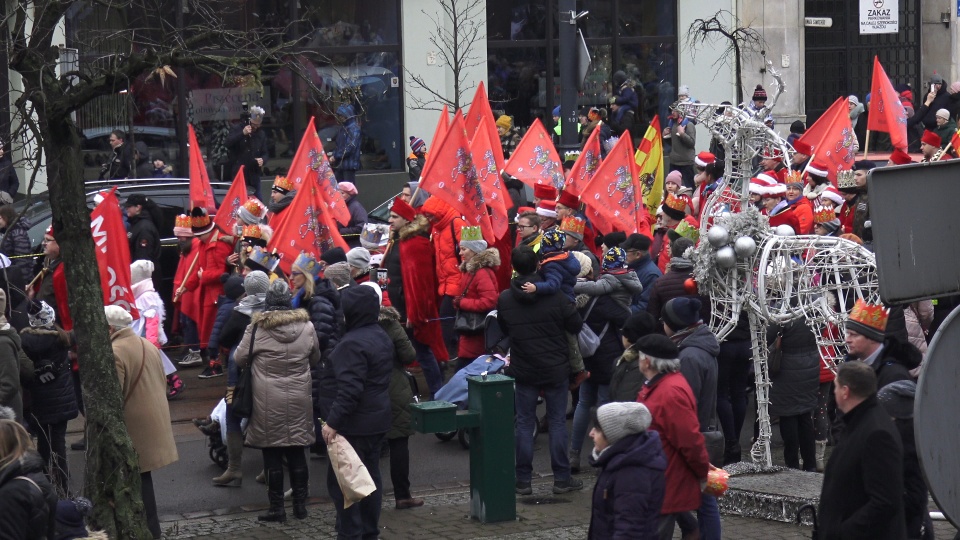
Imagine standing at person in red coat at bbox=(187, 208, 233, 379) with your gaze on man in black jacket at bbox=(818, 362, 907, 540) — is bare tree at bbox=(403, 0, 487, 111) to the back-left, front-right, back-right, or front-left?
back-left

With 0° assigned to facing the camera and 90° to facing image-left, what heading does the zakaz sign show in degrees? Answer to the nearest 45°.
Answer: approximately 0°

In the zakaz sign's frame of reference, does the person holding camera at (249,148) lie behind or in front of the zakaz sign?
in front

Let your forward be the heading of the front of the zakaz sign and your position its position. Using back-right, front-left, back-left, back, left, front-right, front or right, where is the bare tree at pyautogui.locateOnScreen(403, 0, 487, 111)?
front-right

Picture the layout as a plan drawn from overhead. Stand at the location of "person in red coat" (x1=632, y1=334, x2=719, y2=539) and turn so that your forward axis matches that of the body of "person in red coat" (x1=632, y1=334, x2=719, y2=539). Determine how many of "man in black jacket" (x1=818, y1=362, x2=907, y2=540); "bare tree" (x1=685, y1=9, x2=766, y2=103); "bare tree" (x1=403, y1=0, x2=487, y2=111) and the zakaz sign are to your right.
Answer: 3

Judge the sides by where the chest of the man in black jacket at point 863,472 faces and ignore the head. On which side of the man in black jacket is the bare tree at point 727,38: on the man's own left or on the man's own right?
on the man's own right

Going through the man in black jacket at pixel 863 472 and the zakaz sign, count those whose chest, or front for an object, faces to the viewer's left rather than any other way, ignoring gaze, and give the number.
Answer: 1

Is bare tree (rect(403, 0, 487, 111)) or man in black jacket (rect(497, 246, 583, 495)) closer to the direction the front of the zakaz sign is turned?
the man in black jacket

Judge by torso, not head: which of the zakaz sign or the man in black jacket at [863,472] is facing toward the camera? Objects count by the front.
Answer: the zakaz sign

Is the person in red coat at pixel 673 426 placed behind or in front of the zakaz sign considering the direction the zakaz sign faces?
in front

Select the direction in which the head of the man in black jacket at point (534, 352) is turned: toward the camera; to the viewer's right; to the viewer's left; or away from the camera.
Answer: away from the camera

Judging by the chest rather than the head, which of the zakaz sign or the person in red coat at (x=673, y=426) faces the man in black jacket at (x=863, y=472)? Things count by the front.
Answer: the zakaz sign
